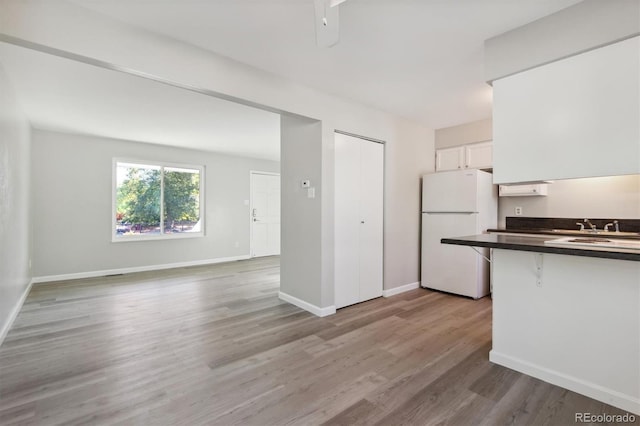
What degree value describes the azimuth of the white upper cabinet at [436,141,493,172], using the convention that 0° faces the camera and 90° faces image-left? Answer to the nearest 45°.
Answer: approximately 45°

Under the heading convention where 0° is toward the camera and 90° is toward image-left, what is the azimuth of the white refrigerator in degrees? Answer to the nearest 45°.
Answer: approximately 45°

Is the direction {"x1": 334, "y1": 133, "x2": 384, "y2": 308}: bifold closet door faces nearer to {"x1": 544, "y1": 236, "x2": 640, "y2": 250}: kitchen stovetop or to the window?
the kitchen stovetop

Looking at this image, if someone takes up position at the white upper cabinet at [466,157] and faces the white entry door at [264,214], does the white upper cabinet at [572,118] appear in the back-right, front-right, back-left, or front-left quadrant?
back-left

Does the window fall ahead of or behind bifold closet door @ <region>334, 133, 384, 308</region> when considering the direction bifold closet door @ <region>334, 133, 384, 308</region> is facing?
behind

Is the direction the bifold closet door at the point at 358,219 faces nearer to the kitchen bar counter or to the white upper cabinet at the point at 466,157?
the kitchen bar counter

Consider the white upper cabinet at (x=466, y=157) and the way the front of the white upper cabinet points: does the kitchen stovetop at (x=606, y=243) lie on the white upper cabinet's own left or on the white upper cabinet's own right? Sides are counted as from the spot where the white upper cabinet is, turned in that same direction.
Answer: on the white upper cabinet's own left

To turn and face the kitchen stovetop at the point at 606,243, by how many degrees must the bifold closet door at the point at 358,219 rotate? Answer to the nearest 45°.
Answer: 0° — it already faces it

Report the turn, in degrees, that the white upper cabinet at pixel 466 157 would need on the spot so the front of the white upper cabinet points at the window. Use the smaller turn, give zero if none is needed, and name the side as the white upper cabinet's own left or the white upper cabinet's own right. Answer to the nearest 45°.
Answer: approximately 45° to the white upper cabinet's own right

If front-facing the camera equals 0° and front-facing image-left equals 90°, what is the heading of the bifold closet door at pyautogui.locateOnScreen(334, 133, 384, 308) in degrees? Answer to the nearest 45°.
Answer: approximately 315°

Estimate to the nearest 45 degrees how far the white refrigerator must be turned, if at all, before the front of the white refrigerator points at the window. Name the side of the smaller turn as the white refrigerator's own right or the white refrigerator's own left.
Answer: approximately 45° to the white refrigerator's own right

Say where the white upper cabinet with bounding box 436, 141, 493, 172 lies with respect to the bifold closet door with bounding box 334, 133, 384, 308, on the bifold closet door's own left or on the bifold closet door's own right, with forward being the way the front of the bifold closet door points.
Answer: on the bifold closet door's own left

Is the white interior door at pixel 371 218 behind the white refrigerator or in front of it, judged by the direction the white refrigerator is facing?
in front
